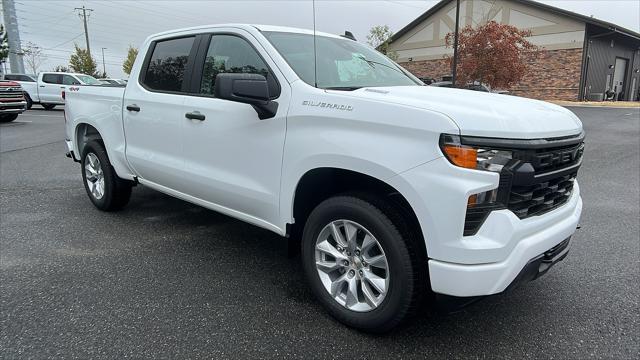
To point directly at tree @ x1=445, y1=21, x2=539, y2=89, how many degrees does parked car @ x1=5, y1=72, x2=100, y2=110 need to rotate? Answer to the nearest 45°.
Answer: approximately 45° to its left

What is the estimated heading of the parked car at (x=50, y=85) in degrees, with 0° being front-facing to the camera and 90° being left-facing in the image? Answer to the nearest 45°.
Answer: approximately 315°

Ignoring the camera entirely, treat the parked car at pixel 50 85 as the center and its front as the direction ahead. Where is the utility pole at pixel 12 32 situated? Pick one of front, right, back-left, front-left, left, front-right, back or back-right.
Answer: back-left

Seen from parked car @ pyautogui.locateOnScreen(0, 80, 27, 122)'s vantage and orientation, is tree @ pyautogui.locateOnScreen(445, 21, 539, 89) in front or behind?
in front

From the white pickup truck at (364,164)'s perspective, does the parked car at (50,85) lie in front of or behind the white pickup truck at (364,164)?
behind

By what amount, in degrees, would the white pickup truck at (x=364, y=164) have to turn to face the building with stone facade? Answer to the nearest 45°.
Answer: approximately 90° to its left

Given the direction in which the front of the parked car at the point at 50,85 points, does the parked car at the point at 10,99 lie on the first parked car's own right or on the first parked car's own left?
on the first parked car's own right

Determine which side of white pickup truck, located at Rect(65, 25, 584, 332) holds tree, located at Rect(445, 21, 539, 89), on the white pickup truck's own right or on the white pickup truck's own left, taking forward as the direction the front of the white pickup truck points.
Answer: on the white pickup truck's own left

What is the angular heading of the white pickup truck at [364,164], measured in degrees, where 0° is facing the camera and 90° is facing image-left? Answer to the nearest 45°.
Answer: approximately 315°

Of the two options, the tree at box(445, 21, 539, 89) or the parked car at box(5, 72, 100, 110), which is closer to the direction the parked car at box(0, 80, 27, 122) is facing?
the tree

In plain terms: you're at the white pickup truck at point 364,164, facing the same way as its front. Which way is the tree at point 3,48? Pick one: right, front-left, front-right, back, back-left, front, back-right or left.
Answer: back
